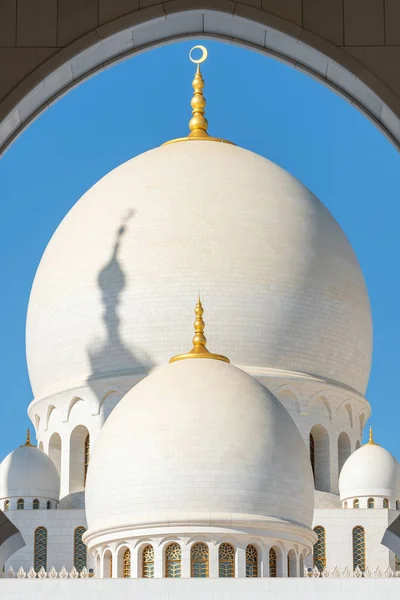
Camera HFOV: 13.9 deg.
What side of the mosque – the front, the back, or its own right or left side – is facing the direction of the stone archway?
front

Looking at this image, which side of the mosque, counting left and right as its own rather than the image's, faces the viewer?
front
